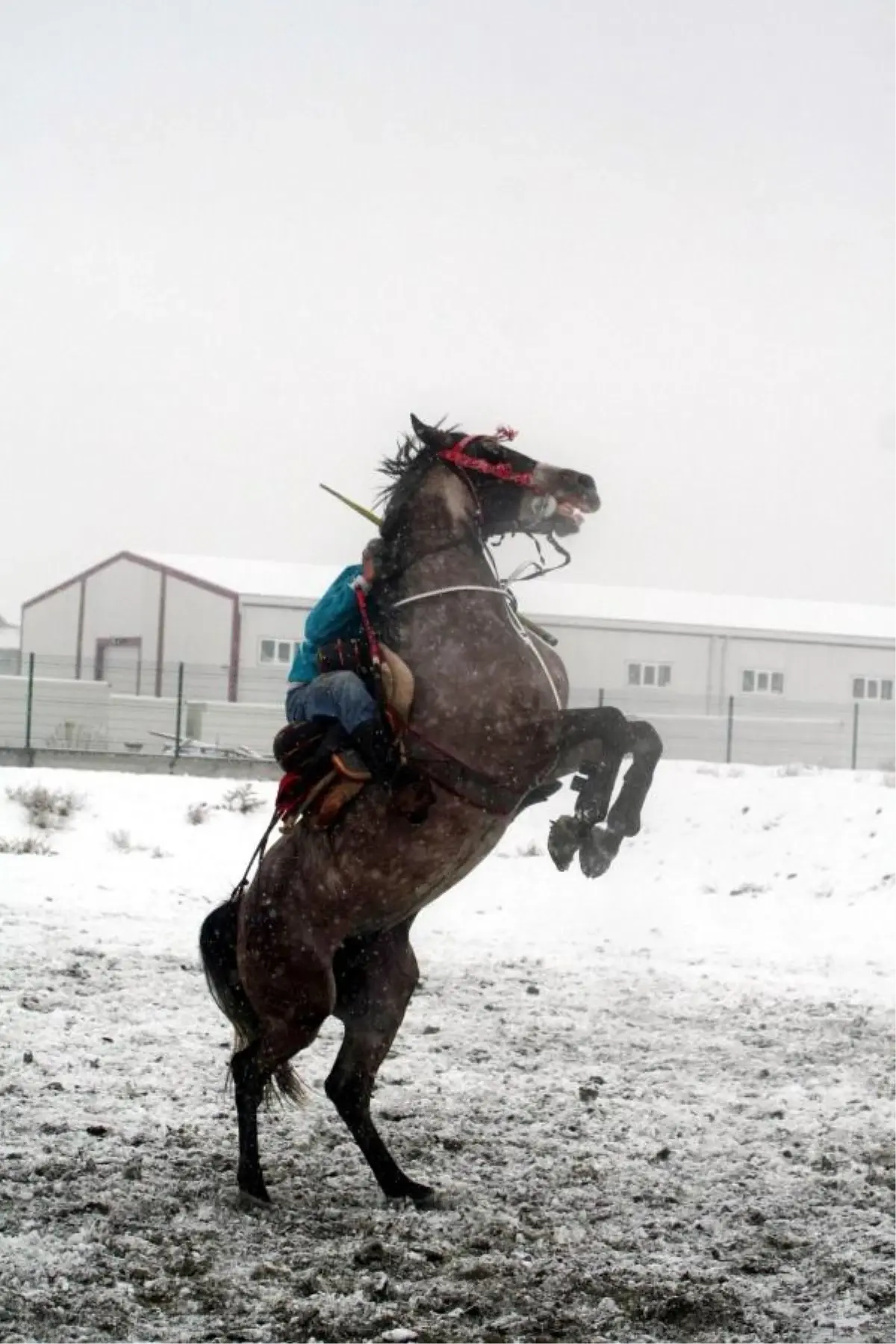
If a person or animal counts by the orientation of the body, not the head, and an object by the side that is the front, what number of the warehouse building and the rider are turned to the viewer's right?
1

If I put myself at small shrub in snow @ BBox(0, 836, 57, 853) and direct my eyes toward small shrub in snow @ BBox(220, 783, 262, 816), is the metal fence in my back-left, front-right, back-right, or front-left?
front-left

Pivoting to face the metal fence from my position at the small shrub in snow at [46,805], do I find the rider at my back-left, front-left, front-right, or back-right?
back-right

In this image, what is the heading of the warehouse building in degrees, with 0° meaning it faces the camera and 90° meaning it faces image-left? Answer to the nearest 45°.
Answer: approximately 45°

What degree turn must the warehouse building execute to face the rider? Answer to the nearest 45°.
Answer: approximately 45° to its left

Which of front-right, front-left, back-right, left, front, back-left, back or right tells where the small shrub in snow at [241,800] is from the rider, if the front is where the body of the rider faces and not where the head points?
left

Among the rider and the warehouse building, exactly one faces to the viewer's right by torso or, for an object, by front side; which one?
the rider

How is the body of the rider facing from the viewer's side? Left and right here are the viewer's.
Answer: facing to the right of the viewer

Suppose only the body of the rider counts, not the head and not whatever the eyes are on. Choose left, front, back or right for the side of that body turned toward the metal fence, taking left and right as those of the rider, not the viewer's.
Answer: left

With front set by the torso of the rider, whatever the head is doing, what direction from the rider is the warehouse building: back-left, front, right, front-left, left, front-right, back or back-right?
left

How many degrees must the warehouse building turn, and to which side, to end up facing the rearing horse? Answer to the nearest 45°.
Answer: approximately 45° to its left
